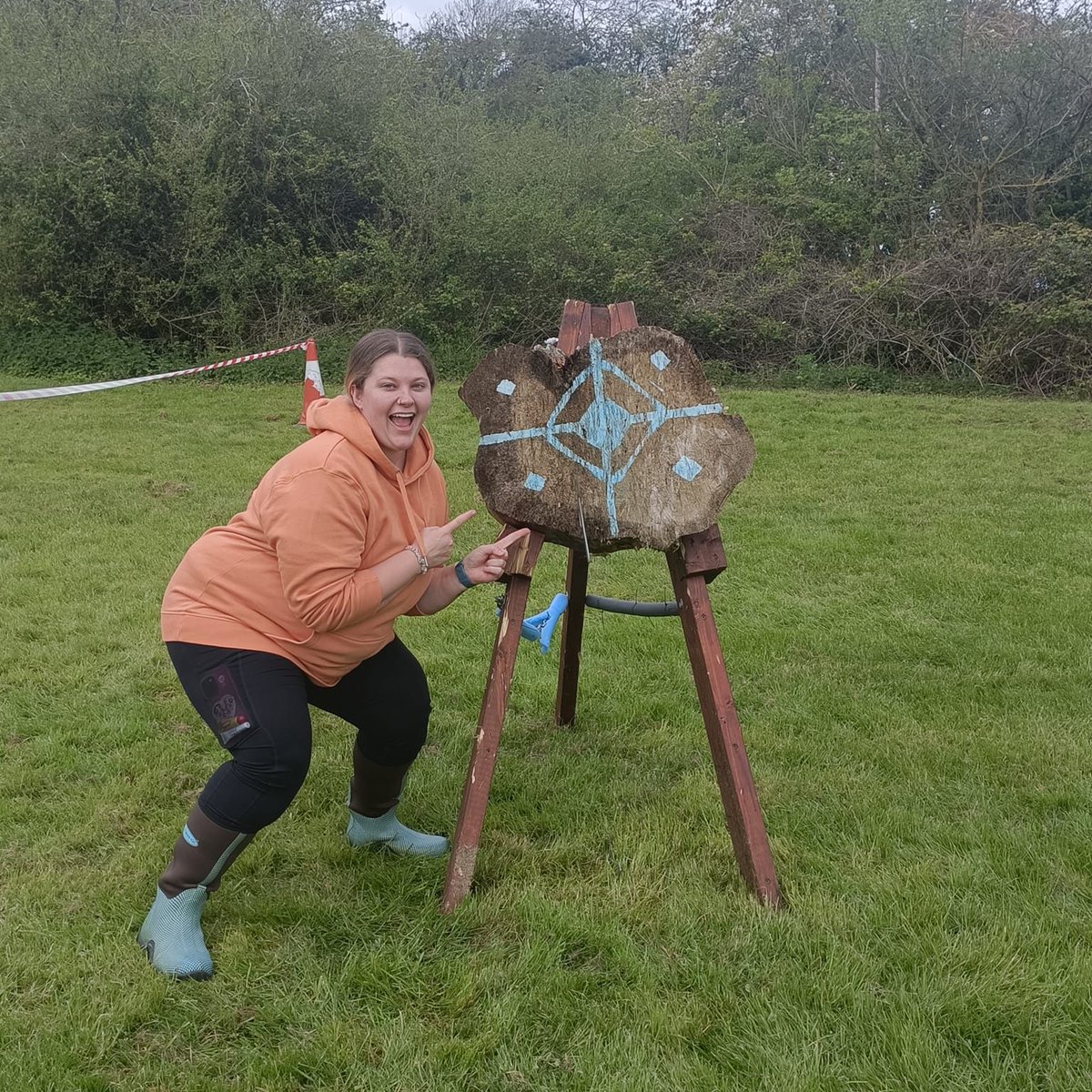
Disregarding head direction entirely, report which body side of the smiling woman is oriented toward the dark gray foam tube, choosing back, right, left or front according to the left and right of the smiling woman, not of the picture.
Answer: left

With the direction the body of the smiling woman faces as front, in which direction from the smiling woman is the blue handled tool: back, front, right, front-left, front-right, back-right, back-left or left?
left

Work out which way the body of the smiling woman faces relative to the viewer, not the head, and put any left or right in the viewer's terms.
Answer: facing the viewer and to the right of the viewer

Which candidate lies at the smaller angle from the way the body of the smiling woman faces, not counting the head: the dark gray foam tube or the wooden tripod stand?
the wooden tripod stand

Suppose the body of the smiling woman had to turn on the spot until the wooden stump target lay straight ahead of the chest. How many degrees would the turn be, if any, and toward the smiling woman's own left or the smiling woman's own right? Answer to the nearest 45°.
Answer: approximately 45° to the smiling woman's own left
